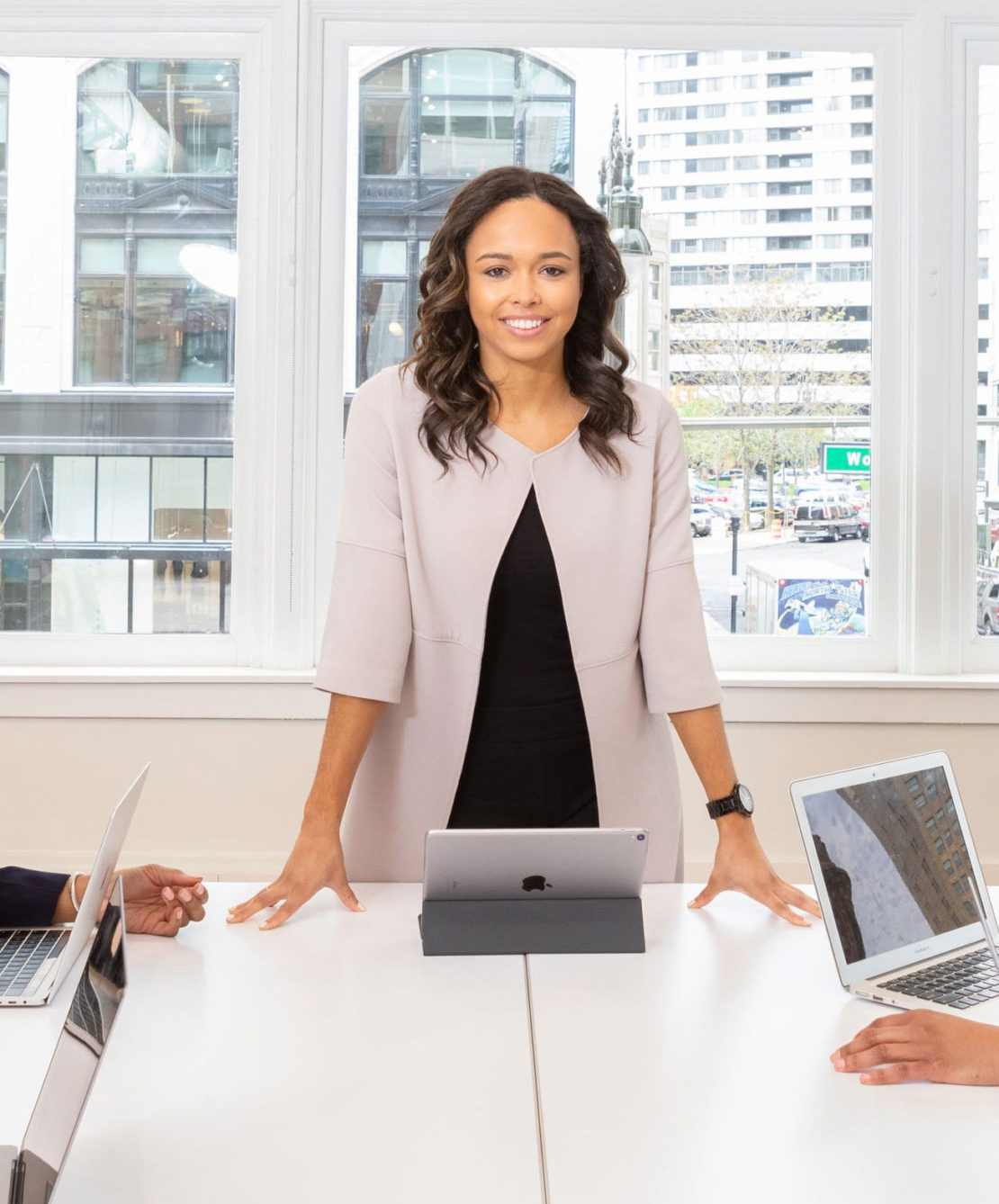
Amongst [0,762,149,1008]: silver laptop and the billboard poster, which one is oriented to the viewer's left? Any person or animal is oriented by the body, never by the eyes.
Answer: the silver laptop

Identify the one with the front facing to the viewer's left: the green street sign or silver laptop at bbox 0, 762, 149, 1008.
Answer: the silver laptop

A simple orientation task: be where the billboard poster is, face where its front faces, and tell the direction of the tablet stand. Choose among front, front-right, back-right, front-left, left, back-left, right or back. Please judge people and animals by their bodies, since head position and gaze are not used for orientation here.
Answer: front

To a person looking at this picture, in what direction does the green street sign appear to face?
facing the viewer

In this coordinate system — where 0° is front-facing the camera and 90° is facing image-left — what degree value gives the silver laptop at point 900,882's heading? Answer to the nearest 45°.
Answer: approximately 315°

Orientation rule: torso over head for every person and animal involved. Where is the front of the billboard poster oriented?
toward the camera

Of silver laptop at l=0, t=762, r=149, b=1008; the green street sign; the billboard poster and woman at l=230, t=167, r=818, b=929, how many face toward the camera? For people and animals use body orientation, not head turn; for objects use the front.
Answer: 3

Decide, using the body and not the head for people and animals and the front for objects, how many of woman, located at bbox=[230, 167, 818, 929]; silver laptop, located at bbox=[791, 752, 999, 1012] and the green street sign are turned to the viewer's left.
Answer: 0

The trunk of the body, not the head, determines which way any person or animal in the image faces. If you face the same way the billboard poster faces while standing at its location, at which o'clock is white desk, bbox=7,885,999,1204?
The white desk is roughly at 12 o'clock from the billboard poster.

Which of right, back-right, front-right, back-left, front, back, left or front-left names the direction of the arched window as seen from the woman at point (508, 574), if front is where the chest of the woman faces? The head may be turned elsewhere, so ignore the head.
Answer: back
